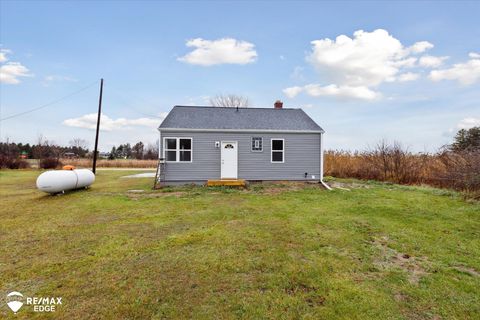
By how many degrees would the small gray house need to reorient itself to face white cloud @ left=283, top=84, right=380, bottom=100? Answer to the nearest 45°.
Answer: approximately 135° to its left

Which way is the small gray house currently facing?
toward the camera

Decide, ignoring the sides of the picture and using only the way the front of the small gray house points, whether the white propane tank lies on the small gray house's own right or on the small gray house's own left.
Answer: on the small gray house's own right

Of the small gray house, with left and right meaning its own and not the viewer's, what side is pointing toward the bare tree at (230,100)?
back

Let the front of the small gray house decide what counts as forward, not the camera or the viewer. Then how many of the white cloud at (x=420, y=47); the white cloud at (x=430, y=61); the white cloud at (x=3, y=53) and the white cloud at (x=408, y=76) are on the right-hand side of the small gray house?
1

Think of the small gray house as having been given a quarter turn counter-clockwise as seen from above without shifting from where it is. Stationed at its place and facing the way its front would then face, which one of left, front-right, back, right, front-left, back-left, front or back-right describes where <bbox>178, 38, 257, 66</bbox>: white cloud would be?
left

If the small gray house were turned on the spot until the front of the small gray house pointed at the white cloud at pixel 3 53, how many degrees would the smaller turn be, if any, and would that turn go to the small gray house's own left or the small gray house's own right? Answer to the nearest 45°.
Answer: approximately 90° to the small gray house's own right

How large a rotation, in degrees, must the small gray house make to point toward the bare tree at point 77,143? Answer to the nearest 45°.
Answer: approximately 135° to its right

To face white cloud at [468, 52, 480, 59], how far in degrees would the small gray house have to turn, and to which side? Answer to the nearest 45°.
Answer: approximately 90° to its left

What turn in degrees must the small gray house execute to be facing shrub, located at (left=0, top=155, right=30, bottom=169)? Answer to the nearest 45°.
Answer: approximately 135° to its right
